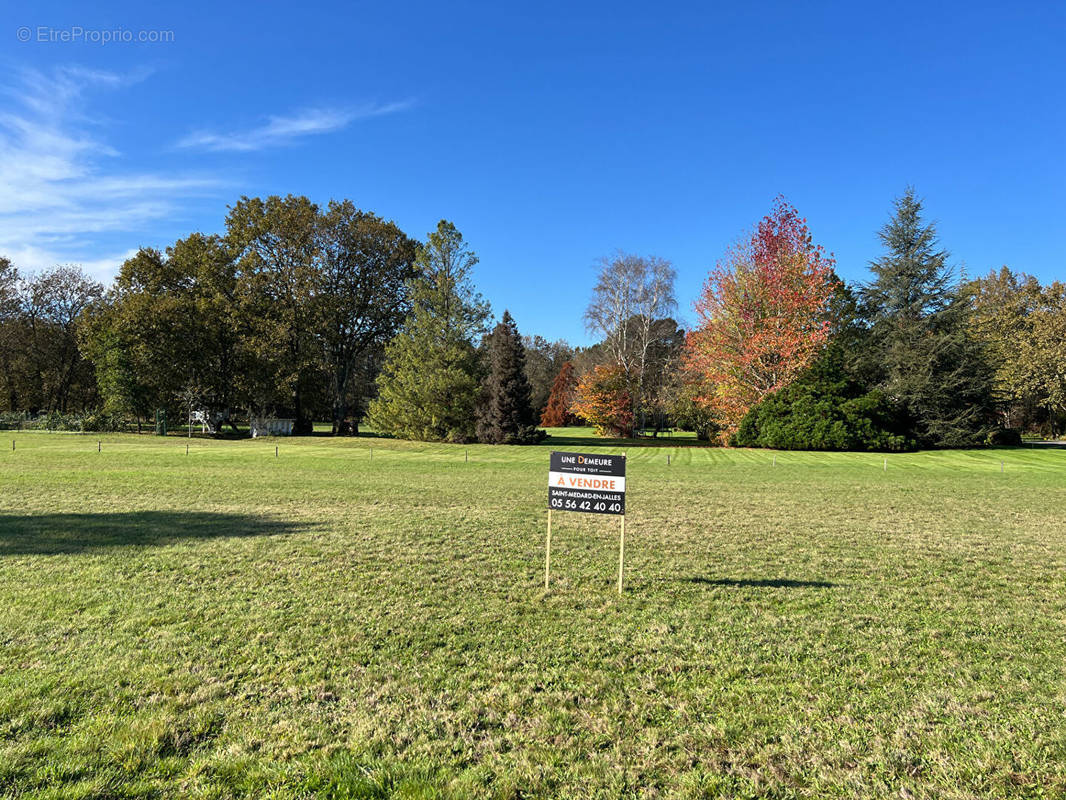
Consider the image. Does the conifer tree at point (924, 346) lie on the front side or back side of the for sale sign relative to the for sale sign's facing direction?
on the back side

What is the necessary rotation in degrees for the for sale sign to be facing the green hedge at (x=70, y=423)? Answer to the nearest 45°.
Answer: approximately 135° to its right

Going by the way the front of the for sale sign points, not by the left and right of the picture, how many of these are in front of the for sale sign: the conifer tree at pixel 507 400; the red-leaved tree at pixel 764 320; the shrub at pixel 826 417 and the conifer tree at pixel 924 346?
0

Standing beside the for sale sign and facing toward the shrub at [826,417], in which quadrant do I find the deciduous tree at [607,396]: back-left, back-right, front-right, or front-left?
front-left

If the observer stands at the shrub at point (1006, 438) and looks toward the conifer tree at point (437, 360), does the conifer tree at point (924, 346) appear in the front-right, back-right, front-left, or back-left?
front-left

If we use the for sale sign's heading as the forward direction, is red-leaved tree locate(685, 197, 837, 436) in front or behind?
behind

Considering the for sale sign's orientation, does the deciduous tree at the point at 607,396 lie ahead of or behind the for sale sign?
behind

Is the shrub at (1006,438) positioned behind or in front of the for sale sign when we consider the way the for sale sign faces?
behind

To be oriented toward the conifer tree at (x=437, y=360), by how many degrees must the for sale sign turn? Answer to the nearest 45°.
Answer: approximately 180°

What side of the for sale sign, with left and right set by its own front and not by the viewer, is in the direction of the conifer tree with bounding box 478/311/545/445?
back

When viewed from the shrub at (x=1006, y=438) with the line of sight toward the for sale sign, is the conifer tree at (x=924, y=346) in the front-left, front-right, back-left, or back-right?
front-right

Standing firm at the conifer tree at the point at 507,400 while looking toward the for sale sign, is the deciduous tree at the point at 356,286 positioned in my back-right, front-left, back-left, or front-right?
back-right

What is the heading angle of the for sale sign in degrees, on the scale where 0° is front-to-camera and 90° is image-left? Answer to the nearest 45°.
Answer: approximately 0°
